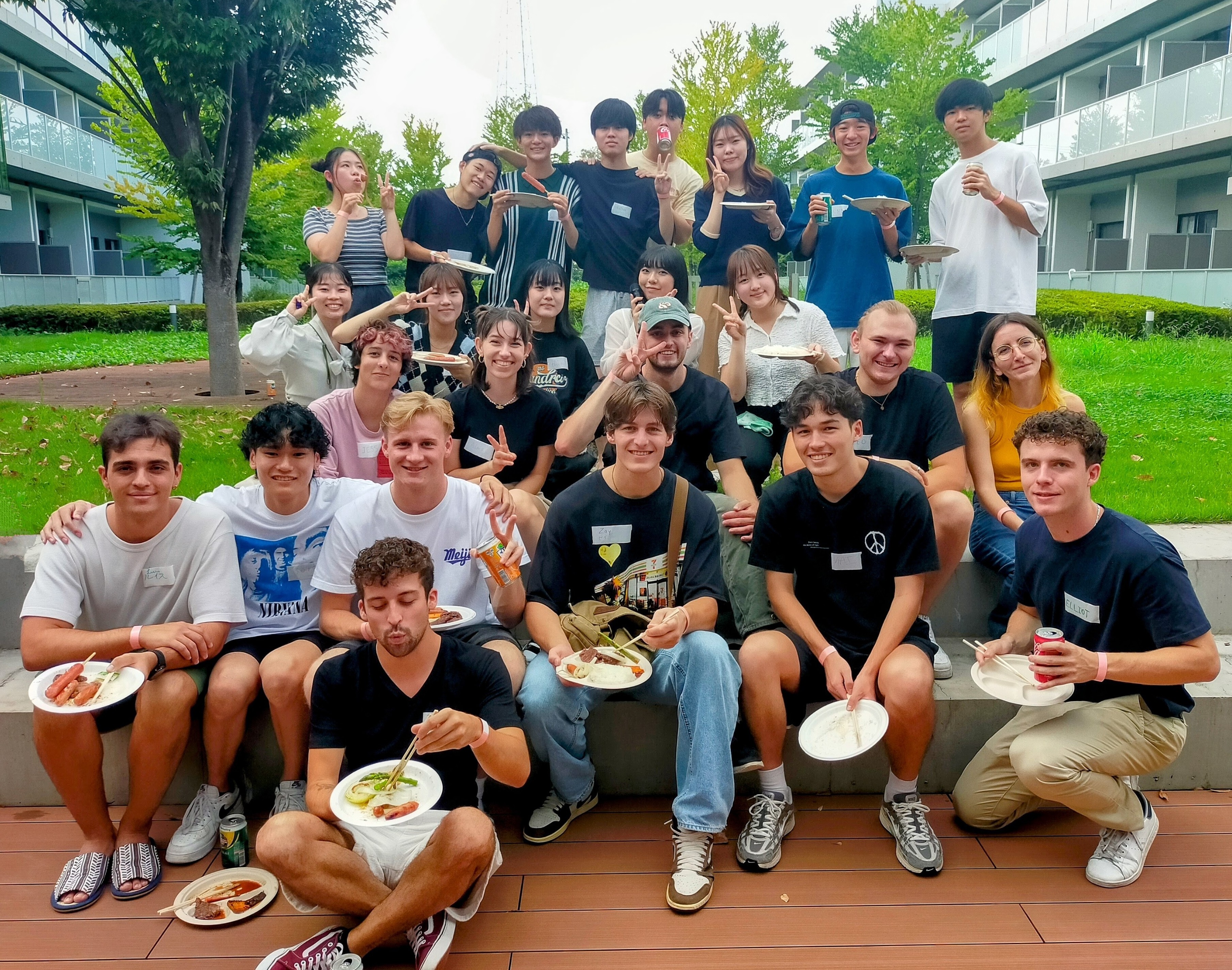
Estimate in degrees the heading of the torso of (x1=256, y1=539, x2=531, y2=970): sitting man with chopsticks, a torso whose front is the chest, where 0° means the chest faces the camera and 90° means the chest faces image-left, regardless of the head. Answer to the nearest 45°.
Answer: approximately 0°

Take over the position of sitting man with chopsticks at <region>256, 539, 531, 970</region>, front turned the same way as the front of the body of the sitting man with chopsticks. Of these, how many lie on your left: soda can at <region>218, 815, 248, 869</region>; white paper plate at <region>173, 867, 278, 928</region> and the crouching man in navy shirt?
1

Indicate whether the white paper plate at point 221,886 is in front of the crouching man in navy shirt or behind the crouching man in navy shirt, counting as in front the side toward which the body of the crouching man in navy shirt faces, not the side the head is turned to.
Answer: in front

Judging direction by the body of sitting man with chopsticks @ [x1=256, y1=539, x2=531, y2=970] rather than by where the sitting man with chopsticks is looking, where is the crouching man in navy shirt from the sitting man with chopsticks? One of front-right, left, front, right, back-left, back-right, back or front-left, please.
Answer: left

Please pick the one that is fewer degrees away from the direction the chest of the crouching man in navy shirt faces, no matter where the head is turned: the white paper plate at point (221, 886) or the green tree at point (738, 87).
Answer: the white paper plate

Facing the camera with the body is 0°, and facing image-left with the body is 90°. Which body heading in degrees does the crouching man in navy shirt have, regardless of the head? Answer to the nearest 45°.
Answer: approximately 45°

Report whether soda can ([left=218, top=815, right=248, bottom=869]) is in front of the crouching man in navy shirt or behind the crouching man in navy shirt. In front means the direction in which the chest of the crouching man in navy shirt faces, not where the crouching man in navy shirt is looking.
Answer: in front

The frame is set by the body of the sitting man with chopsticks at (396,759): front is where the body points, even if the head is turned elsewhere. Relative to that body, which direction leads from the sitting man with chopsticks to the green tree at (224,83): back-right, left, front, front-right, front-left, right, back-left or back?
back

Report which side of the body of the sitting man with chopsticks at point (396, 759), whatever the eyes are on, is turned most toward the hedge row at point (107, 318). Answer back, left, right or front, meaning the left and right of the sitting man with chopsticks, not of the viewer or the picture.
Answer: back

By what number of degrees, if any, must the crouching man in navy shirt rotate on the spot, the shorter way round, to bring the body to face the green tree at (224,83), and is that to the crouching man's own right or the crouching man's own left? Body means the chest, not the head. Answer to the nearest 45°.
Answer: approximately 90° to the crouching man's own right

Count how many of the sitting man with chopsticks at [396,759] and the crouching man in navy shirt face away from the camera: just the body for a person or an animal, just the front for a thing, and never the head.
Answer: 0

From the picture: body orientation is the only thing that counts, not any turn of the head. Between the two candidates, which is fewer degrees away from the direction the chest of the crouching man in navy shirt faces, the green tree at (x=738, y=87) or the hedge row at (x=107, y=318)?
the hedge row
